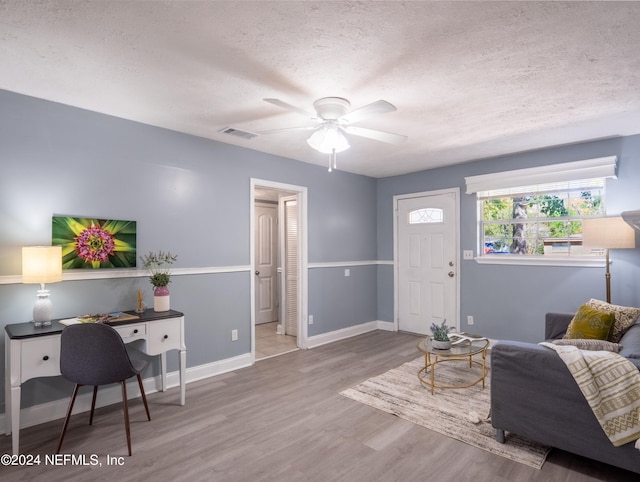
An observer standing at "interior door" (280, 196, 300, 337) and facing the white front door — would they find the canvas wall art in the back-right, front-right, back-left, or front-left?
back-right

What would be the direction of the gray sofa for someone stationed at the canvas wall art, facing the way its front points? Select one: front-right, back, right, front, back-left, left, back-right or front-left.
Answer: front-left

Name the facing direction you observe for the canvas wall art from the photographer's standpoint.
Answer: facing the viewer

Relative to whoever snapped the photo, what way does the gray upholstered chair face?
facing away from the viewer and to the right of the viewer

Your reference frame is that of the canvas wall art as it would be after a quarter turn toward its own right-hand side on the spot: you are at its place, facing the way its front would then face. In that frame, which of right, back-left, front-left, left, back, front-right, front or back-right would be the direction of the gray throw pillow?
back-left

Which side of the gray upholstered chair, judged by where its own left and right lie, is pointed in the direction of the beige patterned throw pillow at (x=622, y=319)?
right

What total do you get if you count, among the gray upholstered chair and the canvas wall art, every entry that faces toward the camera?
1

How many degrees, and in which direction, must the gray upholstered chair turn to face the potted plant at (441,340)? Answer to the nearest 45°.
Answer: approximately 45° to its right

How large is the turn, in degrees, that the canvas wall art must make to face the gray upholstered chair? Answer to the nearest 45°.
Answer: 0° — it already faces it

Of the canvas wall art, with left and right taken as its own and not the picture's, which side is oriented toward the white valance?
left

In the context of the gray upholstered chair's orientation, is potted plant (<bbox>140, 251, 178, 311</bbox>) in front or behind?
in front

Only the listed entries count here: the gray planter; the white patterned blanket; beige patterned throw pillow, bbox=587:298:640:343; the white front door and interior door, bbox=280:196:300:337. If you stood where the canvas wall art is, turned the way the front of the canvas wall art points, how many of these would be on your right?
0

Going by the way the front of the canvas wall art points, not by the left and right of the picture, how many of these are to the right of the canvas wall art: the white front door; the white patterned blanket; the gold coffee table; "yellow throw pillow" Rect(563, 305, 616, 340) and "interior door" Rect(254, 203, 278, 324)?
0

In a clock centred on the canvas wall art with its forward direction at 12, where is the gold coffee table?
The gold coffee table is roughly at 10 o'clock from the canvas wall art.

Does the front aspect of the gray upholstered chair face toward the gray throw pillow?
no
